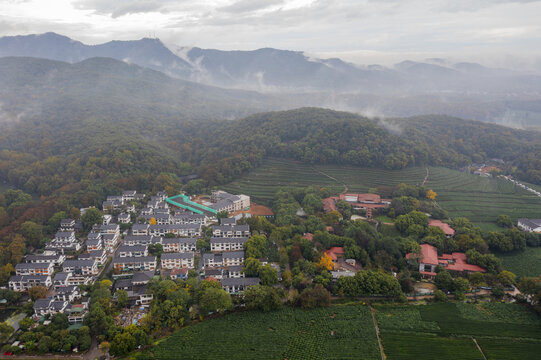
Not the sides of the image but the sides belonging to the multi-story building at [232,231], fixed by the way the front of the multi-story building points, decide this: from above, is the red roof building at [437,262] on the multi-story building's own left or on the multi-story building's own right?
on the multi-story building's own left

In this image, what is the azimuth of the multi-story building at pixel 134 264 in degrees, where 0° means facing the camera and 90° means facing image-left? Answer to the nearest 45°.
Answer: approximately 0°

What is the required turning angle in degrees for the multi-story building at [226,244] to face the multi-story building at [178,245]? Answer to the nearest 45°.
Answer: approximately 90° to its right

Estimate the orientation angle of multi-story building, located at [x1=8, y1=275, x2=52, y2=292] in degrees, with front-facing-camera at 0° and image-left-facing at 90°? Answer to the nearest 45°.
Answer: approximately 0°

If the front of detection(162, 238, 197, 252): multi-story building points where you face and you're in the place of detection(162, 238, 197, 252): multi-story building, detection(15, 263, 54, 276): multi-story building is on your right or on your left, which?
on your right
